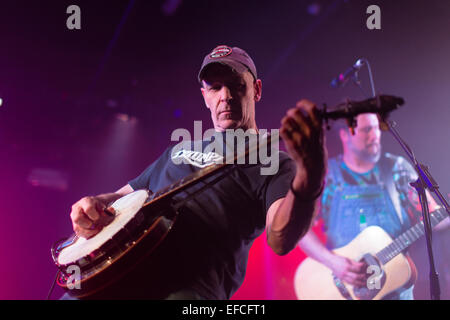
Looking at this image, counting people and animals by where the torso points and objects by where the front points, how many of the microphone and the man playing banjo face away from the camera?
0

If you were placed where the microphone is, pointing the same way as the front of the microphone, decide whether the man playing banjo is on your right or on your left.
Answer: on your left

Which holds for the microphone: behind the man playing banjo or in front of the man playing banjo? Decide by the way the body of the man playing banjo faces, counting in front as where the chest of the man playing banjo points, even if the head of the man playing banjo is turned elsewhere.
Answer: behind

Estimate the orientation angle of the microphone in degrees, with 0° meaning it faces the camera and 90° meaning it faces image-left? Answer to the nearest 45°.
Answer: approximately 90°

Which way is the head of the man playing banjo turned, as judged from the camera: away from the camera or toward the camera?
toward the camera

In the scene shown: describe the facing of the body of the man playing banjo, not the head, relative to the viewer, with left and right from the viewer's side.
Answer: facing the viewer and to the left of the viewer
